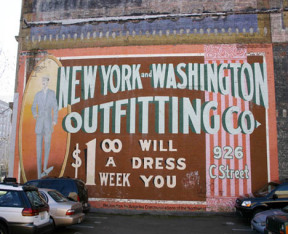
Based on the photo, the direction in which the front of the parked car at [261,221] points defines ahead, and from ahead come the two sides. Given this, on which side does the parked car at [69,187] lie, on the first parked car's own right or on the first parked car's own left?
on the first parked car's own right

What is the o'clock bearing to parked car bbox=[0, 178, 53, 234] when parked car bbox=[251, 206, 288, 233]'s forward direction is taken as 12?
parked car bbox=[0, 178, 53, 234] is roughly at 12 o'clock from parked car bbox=[251, 206, 288, 233].

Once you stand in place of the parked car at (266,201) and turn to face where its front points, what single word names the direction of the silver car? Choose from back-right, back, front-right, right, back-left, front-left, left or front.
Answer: front

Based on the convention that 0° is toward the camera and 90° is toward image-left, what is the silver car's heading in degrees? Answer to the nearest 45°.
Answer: approximately 135°

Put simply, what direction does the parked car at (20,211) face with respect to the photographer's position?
facing away from the viewer and to the left of the viewer

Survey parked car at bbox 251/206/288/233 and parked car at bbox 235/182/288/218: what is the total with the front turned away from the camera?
0

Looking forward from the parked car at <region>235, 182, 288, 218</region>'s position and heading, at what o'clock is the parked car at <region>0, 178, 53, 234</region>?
the parked car at <region>0, 178, 53, 234</region> is roughly at 12 o'clock from the parked car at <region>235, 182, 288, 218</region>.

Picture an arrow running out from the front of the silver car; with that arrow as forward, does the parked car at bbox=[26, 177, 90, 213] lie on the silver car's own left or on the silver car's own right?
on the silver car's own right

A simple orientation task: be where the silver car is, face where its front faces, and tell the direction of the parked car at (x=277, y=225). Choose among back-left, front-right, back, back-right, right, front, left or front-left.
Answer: back

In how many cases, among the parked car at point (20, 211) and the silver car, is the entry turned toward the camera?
0
